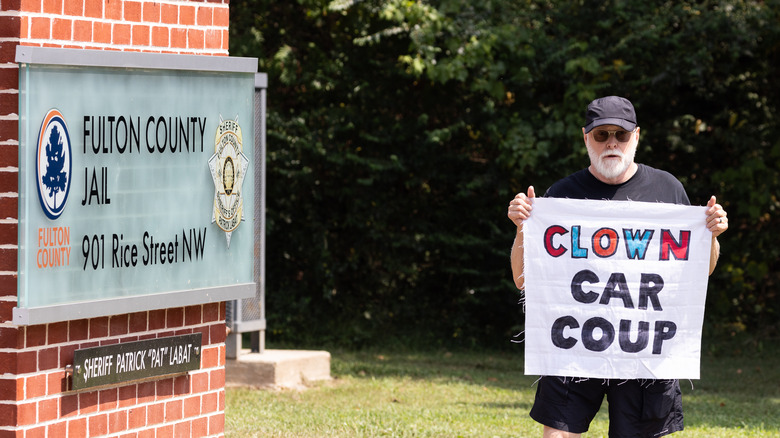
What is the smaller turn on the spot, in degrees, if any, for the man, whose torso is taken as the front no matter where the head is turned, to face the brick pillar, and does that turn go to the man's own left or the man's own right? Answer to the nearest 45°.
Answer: approximately 90° to the man's own right

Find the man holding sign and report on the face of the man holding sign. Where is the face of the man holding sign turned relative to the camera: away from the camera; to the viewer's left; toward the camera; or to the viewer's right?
toward the camera

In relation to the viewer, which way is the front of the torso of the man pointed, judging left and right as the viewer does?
facing the viewer

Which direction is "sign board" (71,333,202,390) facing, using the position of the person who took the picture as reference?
facing the viewer and to the right of the viewer

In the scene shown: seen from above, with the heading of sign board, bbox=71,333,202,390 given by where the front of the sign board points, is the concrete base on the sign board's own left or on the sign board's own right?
on the sign board's own left

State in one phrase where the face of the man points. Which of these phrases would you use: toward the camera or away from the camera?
toward the camera

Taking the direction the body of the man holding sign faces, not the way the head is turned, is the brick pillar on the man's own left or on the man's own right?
on the man's own right

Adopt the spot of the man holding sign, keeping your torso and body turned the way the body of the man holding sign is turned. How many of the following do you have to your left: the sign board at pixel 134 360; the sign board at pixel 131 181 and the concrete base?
0

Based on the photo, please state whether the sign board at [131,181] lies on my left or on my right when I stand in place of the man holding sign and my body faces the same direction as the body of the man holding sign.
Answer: on my right
